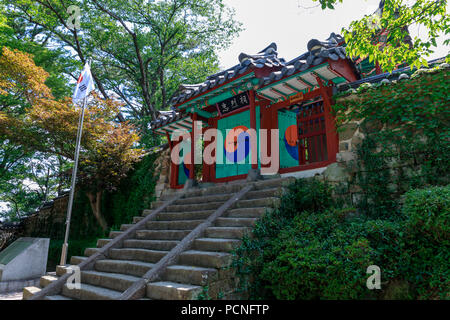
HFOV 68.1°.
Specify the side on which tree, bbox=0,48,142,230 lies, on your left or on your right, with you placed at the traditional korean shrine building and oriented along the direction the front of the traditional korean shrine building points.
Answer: on your right

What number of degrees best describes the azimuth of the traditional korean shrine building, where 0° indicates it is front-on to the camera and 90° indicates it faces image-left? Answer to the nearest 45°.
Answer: approximately 45°

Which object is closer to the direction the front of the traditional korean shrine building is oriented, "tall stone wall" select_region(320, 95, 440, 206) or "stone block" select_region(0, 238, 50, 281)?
the stone block

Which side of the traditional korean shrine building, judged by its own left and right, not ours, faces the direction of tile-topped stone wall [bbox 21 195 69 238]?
right

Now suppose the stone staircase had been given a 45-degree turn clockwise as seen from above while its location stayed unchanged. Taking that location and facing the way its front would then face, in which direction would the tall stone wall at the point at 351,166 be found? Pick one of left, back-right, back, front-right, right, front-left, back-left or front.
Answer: back

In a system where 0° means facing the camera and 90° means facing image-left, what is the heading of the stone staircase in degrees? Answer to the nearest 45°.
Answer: approximately 45°

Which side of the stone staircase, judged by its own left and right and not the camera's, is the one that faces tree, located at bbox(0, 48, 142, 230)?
right

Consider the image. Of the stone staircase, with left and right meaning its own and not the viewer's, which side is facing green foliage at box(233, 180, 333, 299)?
left
